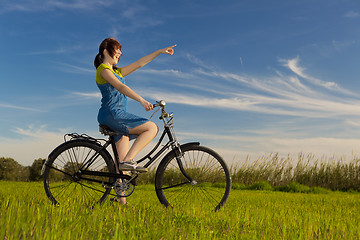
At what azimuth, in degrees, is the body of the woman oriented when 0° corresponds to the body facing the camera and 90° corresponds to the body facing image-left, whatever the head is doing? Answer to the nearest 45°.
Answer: approximately 270°

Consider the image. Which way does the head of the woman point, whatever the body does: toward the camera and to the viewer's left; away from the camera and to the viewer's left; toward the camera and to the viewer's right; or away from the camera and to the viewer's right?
toward the camera and to the viewer's right
